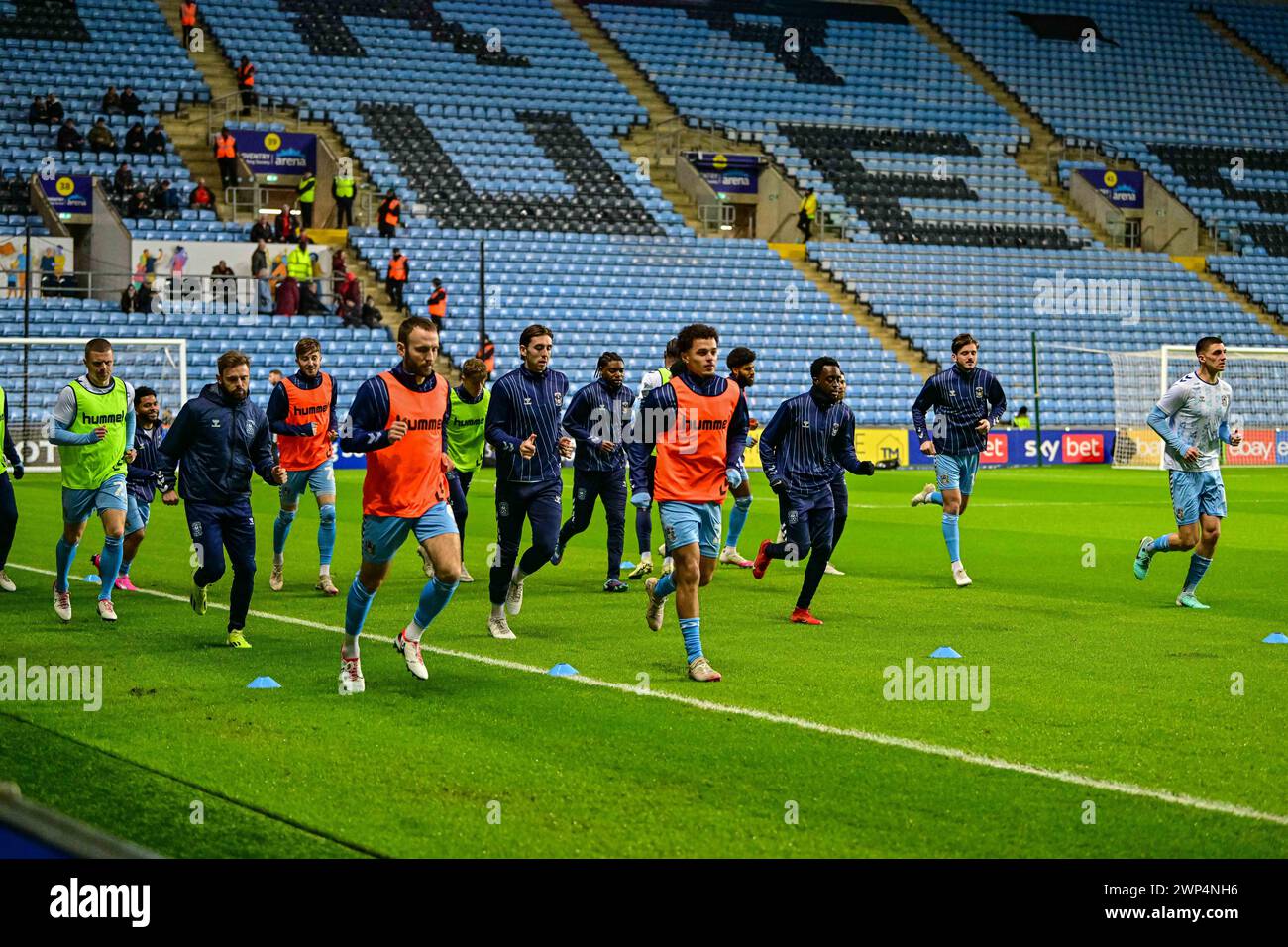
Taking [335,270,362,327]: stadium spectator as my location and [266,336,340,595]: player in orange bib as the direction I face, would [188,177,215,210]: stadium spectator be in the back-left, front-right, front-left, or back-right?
back-right

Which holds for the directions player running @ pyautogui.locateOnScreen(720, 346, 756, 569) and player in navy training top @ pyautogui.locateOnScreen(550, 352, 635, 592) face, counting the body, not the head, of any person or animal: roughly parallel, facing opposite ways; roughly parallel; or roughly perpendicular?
roughly parallel

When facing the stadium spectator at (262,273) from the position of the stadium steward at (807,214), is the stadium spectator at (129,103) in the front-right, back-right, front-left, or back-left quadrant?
front-right

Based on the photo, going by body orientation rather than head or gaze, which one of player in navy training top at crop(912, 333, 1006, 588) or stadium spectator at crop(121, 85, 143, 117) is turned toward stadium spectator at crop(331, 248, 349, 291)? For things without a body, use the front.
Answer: stadium spectator at crop(121, 85, 143, 117)

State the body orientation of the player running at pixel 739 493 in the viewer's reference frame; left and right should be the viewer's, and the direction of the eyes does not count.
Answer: facing the viewer and to the right of the viewer

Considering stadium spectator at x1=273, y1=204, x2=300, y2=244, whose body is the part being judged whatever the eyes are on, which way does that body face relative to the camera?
toward the camera

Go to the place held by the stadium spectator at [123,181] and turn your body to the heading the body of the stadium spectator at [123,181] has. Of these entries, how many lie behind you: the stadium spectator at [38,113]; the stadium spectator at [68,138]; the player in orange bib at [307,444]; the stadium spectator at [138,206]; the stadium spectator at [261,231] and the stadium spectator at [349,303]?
2

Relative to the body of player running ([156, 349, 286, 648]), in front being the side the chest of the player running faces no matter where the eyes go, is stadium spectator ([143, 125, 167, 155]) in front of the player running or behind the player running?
behind

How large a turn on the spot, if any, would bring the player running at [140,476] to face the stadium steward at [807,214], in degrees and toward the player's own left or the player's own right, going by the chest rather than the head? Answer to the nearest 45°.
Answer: approximately 90° to the player's own left

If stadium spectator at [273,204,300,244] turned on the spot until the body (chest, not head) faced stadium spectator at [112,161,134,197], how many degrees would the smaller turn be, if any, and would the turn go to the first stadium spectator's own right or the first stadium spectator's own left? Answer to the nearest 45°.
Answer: approximately 90° to the first stadium spectator's own right

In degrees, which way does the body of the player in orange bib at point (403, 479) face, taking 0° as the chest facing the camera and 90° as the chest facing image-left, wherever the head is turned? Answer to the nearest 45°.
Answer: approximately 315°

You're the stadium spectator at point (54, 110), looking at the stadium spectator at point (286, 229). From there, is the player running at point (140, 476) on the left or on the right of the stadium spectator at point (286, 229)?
right

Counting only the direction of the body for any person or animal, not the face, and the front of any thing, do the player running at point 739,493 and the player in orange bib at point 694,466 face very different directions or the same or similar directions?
same or similar directions
